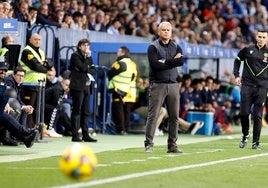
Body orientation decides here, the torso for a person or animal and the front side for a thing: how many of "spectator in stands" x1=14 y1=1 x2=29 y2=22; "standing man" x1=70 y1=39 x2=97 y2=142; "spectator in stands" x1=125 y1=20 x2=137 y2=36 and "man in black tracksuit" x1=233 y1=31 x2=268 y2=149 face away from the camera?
0

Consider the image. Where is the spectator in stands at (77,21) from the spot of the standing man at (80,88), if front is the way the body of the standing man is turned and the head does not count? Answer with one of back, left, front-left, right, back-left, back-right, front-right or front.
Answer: back-left

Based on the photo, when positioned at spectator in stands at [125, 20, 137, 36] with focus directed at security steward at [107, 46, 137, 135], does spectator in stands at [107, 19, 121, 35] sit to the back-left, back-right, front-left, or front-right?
front-right

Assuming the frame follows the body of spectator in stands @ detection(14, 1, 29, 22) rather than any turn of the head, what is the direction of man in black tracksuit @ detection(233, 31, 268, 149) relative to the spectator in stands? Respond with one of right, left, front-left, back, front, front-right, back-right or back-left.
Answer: front

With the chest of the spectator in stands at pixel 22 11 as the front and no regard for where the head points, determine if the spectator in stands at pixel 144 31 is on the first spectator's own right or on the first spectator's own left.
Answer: on the first spectator's own left

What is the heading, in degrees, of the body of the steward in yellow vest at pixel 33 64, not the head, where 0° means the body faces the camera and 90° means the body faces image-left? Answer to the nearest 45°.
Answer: approximately 315°

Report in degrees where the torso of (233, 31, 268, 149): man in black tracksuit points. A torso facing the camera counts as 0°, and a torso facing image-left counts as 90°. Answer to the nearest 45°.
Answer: approximately 0°

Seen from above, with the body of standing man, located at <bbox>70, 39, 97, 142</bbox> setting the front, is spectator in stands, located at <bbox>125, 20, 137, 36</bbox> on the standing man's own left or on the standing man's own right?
on the standing man's own left

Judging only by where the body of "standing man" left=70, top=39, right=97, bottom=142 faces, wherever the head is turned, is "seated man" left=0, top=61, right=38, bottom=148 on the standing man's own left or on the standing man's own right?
on the standing man's own right

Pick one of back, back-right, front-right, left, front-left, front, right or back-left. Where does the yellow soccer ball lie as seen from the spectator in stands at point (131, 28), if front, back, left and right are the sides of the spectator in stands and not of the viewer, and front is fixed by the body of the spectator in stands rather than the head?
front-right
